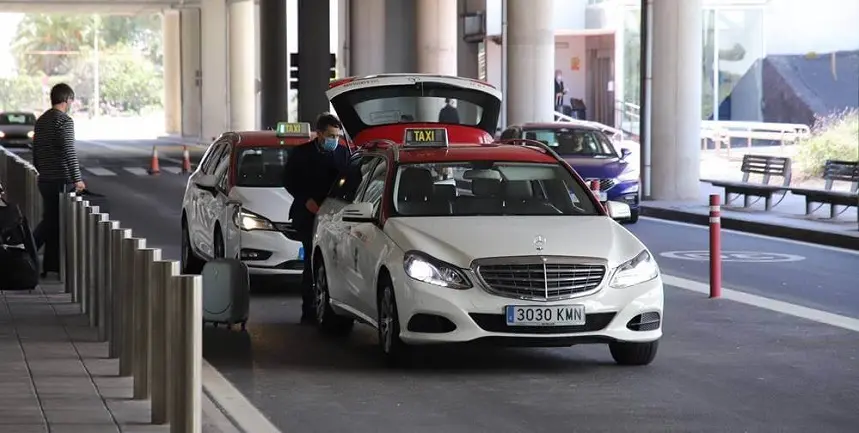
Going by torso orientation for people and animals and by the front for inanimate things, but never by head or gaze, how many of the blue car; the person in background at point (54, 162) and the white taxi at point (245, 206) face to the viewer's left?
0

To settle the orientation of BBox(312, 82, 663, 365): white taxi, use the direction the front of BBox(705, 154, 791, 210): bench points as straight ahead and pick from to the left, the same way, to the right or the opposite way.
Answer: to the left

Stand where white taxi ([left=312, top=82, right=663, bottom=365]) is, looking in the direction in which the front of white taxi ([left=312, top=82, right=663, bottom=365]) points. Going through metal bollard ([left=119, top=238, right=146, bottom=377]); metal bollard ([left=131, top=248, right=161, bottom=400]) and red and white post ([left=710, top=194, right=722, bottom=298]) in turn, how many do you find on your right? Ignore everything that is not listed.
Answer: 2

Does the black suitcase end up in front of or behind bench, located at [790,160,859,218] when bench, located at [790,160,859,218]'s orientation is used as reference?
in front

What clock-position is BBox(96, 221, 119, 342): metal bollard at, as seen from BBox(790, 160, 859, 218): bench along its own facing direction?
The metal bollard is roughly at 11 o'clock from the bench.

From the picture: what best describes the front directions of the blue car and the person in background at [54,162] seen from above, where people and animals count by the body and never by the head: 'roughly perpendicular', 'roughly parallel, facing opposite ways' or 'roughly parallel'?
roughly perpendicular

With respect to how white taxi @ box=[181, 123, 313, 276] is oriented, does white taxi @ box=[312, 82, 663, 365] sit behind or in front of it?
in front

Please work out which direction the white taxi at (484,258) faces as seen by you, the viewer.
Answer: facing the viewer and to the right of the viewer

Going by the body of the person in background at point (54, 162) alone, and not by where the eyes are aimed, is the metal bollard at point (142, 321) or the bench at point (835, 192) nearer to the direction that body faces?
the bench

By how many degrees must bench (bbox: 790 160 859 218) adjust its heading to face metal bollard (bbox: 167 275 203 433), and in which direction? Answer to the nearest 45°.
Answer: approximately 45° to its left

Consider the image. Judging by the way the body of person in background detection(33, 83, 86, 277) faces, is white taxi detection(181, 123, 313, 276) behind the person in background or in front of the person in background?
in front

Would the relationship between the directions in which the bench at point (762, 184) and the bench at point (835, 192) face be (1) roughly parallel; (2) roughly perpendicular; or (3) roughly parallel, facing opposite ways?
roughly parallel

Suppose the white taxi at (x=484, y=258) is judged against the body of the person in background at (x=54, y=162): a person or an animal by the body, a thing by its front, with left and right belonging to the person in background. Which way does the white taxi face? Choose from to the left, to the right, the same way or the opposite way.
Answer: to the right

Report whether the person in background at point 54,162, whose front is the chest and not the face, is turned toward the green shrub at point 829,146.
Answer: yes

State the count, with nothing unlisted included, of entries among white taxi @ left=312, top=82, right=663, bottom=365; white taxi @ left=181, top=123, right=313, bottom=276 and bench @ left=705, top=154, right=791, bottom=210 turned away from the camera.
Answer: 0

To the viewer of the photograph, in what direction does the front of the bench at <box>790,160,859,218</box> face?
facing the viewer and to the left of the viewer
